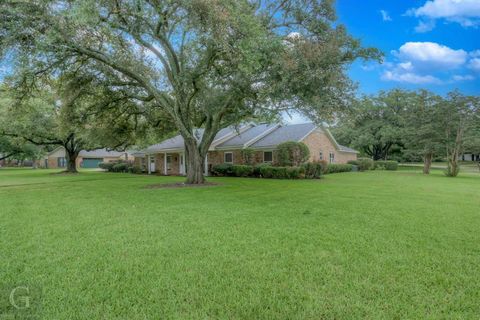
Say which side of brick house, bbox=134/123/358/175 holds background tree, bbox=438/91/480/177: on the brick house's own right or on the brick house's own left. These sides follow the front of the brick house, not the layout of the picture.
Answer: on the brick house's own left

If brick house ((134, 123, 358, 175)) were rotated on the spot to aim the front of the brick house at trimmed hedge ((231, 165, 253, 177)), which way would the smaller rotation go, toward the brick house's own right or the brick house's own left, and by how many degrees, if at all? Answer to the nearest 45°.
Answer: approximately 45° to the brick house's own left

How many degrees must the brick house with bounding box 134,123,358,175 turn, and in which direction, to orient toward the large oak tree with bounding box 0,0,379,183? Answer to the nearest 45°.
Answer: approximately 45° to its left

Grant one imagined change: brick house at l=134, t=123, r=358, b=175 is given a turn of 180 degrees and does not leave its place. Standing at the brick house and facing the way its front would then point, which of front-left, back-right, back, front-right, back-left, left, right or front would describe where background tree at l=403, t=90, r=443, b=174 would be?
front-right

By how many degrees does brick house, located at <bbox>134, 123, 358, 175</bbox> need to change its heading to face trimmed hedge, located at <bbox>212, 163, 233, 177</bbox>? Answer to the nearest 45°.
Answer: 0° — it already faces it

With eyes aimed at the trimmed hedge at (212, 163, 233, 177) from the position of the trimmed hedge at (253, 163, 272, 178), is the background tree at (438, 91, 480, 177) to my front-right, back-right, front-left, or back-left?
back-right

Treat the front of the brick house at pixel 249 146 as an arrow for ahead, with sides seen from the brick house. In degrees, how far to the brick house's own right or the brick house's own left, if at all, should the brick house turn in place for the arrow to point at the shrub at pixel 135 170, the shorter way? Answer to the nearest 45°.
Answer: approximately 45° to the brick house's own right

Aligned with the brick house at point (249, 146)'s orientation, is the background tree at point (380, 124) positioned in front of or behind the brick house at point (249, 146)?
behind

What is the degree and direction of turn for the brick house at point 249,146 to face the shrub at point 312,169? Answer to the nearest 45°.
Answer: approximately 90° to its left

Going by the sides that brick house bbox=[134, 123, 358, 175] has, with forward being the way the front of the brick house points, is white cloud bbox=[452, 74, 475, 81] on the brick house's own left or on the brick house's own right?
on the brick house's own left

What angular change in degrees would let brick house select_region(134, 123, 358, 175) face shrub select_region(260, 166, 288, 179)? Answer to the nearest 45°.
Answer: approximately 45° to its left
